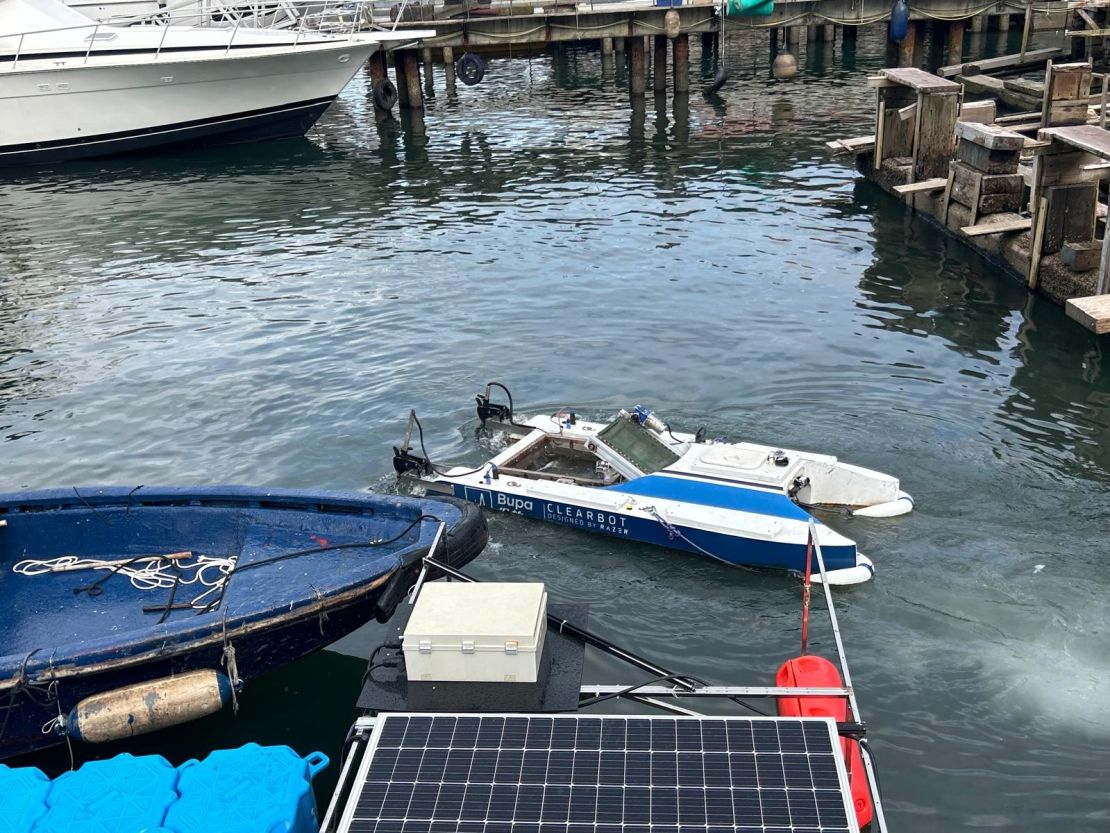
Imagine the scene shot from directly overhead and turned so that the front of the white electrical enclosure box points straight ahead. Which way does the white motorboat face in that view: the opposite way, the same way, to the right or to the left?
to the left

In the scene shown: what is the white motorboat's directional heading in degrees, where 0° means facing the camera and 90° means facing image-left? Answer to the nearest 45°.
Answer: approximately 270°

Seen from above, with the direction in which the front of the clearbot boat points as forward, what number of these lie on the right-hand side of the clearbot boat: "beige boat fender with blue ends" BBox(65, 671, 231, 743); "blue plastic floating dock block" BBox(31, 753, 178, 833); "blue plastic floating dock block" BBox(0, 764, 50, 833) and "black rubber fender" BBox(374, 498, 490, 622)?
4

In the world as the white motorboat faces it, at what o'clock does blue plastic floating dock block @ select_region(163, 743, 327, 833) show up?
The blue plastic floating dock block is roughly at 3 o'clock from the white motorboat.

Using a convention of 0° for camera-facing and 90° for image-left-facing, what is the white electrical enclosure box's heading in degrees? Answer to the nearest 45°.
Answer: approximately 0°

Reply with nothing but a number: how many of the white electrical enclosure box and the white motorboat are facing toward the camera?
1

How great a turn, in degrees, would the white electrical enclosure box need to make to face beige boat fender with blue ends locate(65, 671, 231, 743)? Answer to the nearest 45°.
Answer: approximately 135° to its right

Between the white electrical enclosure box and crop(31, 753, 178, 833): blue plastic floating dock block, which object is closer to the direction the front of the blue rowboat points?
the white electrical enclosure box

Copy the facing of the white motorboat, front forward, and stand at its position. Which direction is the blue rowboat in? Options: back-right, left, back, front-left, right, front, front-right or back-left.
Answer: right

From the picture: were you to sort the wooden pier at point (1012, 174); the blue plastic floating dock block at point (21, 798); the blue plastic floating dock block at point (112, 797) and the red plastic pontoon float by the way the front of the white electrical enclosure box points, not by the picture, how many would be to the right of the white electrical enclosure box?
2

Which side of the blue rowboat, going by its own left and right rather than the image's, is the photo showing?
right

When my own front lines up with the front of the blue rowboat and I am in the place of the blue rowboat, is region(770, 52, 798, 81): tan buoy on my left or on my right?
on my left

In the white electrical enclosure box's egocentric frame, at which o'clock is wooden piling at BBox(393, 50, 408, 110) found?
The wooden piling is roughly at 6 o'clock from the white electrical enclosure box.

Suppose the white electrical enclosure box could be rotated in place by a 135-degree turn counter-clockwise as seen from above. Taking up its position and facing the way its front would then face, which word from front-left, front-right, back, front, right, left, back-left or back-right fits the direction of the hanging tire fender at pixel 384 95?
front-left

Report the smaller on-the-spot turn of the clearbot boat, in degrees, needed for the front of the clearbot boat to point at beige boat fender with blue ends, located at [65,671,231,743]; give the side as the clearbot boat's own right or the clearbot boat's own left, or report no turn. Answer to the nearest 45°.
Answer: approximately 90° to the clearbot boat's own right

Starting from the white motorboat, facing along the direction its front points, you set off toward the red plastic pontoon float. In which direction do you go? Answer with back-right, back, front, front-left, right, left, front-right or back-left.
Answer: right
